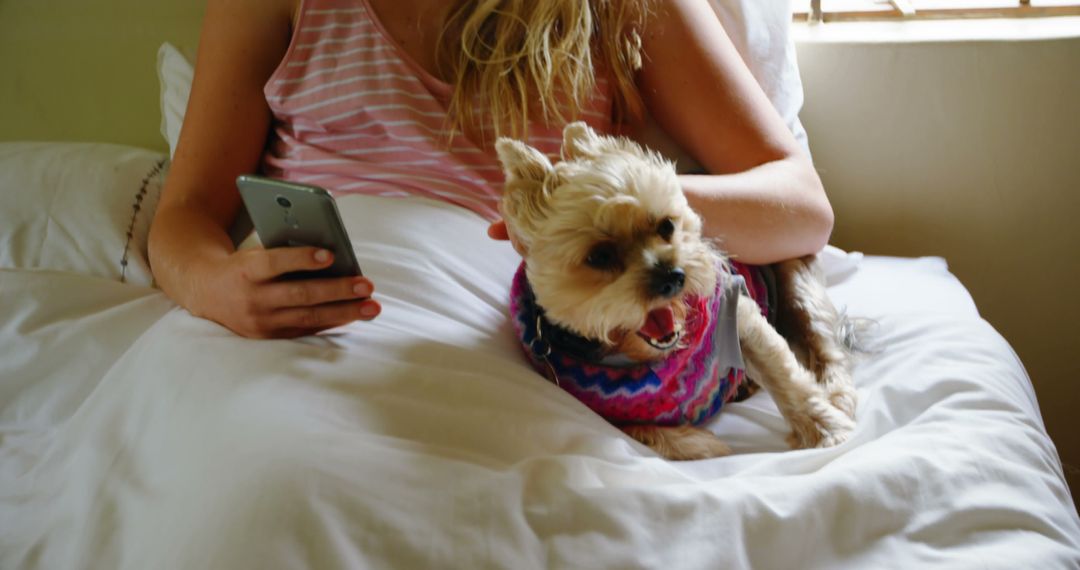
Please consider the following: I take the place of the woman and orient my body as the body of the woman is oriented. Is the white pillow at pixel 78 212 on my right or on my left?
on my right

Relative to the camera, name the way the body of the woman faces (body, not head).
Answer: toward the camera

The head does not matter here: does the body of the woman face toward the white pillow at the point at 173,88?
no
